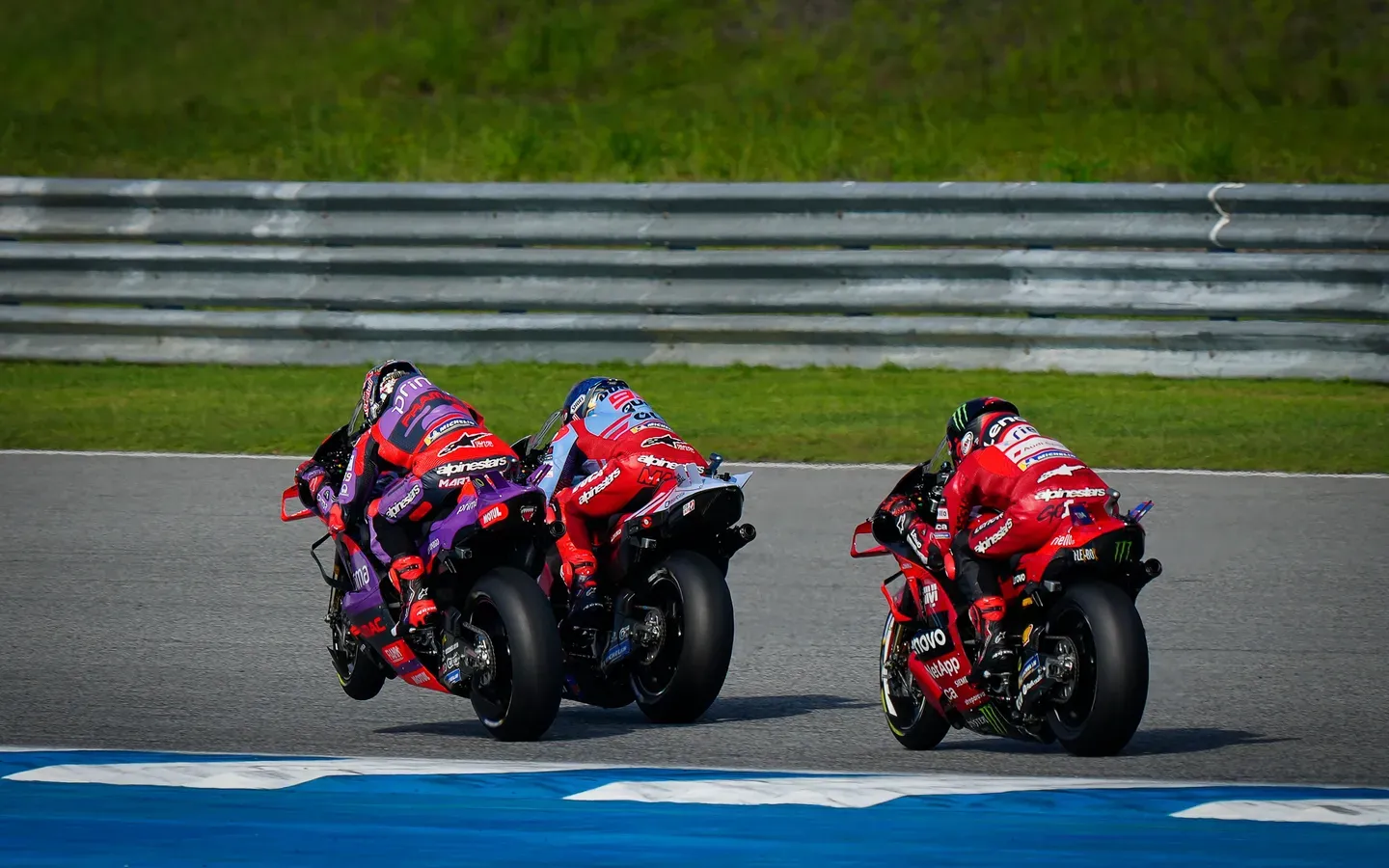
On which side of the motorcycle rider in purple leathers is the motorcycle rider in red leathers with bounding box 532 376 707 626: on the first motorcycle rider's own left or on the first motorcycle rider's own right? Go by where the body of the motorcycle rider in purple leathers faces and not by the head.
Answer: on the first motorcycle rider's own right

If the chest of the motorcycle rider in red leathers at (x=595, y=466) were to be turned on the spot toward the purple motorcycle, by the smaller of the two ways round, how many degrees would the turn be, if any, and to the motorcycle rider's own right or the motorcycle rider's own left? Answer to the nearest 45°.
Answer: approximately 90° to the motorcycle rider's own left

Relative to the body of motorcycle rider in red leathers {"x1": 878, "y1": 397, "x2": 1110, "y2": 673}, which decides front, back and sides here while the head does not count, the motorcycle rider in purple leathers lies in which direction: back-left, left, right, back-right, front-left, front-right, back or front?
front-left

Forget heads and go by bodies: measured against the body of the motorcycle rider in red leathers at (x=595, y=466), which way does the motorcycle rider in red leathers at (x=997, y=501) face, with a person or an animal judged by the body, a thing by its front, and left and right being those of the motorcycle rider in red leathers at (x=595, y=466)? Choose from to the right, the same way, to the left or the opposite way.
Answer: the same way

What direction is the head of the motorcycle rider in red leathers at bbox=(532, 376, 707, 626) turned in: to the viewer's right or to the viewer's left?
to the viewer's left

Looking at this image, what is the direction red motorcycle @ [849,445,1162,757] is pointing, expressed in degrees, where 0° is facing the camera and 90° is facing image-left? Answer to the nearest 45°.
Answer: approximately 135°

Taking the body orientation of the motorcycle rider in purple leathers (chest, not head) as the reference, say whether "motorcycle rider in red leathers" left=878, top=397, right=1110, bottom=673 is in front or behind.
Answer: behind

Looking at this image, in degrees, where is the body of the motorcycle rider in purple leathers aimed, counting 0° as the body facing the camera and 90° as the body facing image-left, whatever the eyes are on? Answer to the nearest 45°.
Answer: approximately 135°

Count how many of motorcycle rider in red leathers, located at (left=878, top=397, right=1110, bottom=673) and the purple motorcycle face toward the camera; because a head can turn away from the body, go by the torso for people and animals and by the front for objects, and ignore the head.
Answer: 0

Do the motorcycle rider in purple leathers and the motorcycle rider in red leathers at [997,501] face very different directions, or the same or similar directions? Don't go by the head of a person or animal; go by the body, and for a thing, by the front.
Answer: same or similar directions

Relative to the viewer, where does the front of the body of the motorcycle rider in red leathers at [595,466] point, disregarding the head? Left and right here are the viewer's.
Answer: facing away from the viewer and to the left of the viewer

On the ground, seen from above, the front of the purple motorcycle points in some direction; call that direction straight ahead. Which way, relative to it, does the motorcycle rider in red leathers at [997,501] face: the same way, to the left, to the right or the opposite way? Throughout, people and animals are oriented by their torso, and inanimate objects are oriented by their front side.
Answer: the same way

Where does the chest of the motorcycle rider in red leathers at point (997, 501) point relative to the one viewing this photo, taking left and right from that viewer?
facing away from the viewer and to the left of the viewer

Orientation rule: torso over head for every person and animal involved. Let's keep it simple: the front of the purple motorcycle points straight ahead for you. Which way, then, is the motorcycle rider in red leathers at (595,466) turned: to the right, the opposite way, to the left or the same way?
the same way

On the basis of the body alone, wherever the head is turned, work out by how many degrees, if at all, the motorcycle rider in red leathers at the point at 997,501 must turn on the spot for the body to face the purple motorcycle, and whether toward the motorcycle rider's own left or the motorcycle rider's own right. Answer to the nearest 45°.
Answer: approximately 45° to the motorcycle rider's own left
